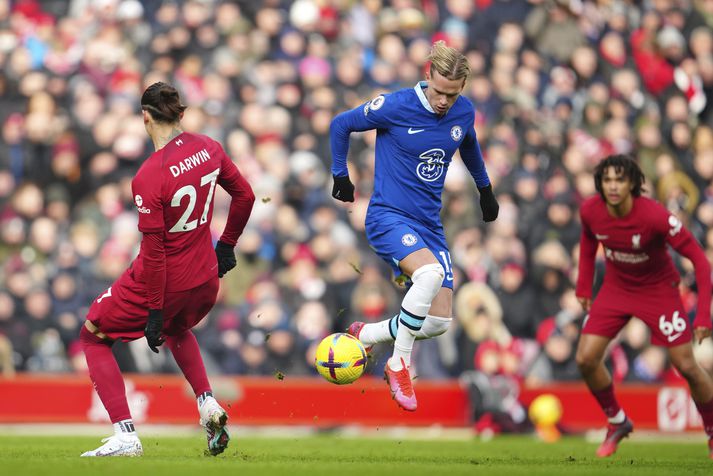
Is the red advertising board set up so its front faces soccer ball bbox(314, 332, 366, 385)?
yes

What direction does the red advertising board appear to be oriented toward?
toward the camera
